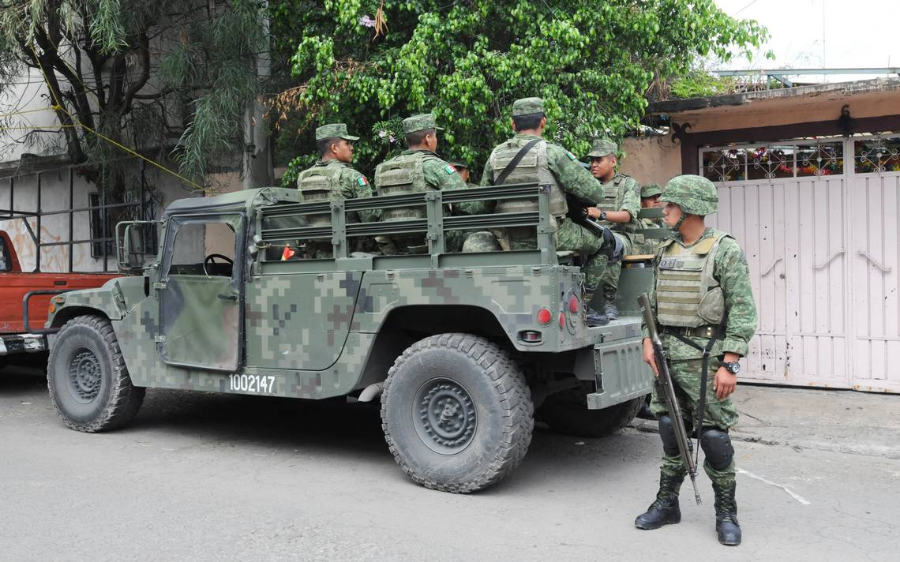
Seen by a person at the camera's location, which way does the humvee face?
facing away from the viewer and to the left of the viewer

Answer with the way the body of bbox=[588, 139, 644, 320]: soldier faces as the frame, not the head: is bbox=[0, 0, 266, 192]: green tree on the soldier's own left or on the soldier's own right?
on the soldier's own right

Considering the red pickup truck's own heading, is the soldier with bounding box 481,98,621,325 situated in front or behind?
behind

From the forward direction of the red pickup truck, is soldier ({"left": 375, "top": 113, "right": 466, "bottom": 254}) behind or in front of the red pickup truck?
behind

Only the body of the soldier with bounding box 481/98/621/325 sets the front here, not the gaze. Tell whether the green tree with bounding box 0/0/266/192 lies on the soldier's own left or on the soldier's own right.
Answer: on the soldier's own left

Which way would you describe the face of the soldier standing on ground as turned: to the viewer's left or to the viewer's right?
to the viewer's left

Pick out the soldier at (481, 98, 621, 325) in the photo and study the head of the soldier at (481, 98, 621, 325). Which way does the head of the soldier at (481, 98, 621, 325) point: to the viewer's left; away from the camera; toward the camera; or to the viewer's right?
away from the camera
